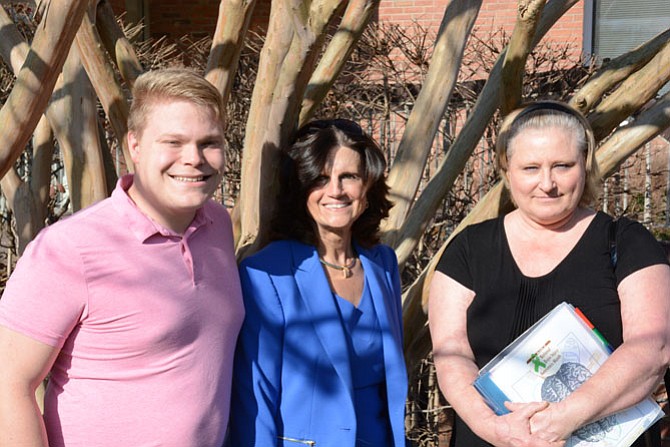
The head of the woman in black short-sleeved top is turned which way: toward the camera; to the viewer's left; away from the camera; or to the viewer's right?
toward the camera

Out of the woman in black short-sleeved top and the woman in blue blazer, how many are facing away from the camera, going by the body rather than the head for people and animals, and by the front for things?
0

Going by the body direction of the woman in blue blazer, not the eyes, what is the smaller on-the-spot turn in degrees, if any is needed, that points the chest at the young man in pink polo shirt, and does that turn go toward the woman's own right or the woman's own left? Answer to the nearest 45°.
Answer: approximately 90° to the woman's own right

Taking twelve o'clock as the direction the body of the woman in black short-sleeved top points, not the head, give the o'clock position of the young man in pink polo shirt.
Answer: The young man in pink polo shirt is roughly at 2 o'clock from the woman in black short-sleeved top.

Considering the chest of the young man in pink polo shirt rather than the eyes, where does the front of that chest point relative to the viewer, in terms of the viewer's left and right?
facing the viewer and to the right of the viewer

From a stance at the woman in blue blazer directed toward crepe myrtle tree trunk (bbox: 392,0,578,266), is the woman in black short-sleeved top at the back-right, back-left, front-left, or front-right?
front-right

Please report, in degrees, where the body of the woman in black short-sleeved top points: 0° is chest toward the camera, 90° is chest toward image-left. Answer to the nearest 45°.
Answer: approximately 0°

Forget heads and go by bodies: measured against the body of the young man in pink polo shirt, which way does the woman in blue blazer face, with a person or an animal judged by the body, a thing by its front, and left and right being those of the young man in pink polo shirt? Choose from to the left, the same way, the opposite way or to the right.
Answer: the same way

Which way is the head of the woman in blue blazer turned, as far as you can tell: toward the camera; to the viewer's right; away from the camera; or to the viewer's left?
toward the camera

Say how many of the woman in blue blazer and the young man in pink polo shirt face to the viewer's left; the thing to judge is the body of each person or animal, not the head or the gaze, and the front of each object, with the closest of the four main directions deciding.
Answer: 0

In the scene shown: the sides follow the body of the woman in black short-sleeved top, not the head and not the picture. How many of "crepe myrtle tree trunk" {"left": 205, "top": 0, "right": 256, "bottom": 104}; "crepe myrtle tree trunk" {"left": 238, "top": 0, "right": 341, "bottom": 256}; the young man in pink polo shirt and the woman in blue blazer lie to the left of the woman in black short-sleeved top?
0

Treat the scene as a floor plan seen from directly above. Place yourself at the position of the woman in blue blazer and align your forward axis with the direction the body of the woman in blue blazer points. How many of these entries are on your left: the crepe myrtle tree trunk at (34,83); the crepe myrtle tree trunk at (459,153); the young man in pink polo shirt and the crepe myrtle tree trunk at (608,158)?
2

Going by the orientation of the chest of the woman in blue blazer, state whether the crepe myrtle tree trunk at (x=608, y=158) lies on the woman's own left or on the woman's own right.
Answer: on the woman's own left

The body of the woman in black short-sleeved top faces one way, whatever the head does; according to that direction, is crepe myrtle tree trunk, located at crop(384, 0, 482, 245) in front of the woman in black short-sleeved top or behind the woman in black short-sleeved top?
behind

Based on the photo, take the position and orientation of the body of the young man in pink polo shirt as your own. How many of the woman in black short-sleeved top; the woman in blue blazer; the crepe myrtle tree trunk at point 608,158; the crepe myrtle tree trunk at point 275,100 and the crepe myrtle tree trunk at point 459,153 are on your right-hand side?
0

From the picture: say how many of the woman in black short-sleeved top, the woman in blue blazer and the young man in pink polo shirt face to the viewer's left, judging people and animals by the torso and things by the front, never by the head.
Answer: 0

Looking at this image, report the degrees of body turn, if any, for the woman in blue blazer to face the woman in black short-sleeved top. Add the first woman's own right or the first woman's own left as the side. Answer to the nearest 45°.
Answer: approximately 45° to the first woman's own left

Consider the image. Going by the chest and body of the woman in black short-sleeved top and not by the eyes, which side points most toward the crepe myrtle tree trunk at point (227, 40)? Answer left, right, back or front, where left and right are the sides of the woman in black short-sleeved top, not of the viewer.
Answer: right
